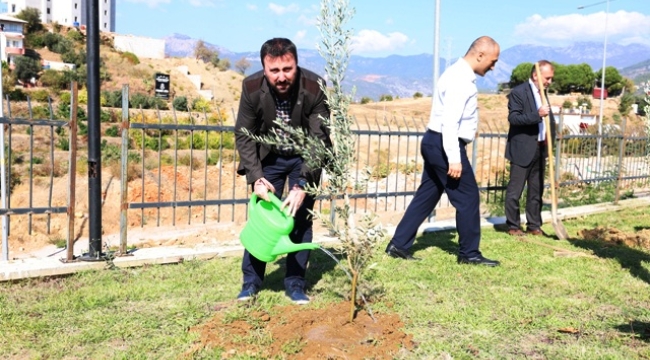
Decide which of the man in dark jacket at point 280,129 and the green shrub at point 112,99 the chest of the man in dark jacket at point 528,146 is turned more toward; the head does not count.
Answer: the man in dark jacket

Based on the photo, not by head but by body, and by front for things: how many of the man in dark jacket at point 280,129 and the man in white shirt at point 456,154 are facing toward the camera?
1

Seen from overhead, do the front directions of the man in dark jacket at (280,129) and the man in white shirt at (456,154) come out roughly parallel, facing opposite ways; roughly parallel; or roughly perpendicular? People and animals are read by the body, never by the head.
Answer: roughly perpendicular
